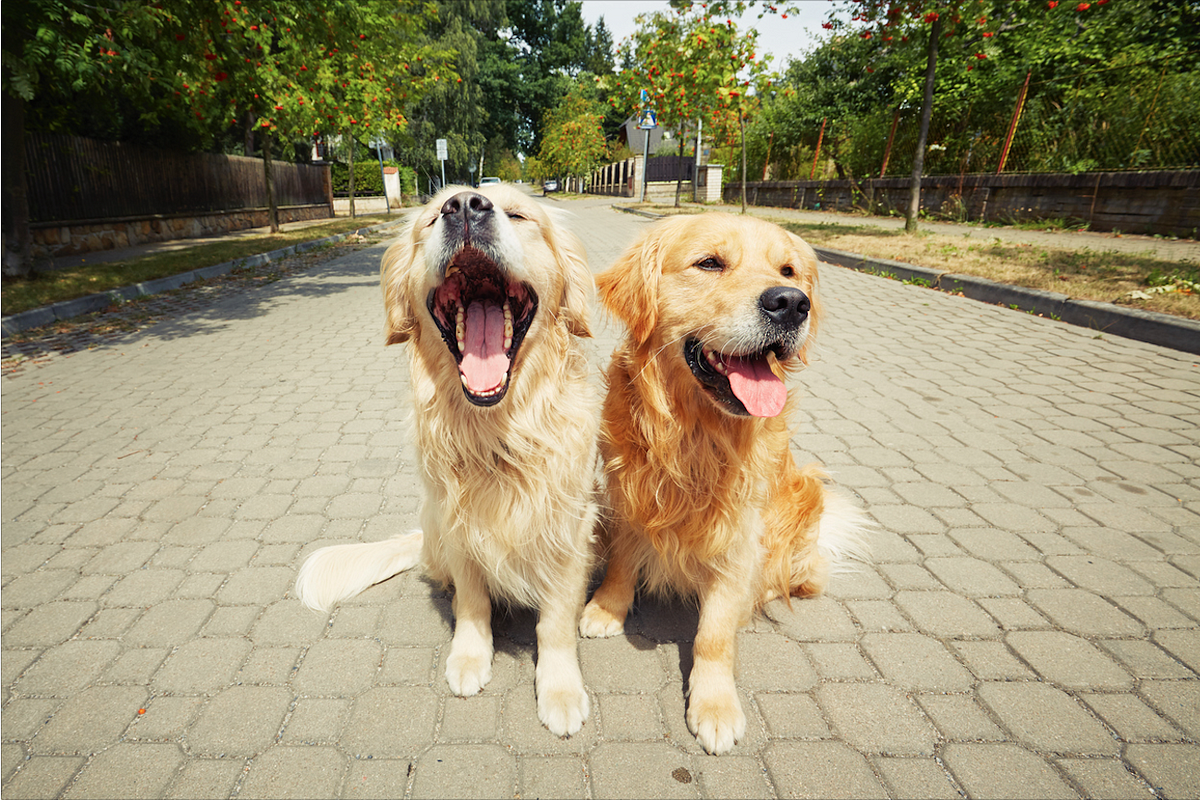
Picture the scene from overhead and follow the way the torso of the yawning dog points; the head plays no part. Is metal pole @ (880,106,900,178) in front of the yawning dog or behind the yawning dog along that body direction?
behind

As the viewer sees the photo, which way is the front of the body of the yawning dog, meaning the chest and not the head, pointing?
toward the camera

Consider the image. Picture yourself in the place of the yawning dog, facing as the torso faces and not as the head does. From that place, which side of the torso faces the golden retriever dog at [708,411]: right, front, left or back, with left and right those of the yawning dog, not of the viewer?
left

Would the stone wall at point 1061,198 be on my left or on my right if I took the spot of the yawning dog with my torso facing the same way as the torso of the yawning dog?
on my left

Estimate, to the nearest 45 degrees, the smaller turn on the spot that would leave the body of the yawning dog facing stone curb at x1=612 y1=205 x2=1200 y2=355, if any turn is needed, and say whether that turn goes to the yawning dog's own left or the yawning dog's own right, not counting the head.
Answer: approximately 135° to the yawning dog's own left

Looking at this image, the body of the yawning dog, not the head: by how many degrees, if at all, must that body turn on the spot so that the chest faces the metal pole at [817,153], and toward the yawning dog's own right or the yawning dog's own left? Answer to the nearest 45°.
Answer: approximately 135° to the yawning dog's own left

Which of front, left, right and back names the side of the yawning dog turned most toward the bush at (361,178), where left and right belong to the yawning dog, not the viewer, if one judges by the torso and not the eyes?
back

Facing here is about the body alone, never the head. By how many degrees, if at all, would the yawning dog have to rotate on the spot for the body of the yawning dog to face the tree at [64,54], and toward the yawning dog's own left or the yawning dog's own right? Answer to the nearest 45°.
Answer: approximately 135° to the yawning dog's own right

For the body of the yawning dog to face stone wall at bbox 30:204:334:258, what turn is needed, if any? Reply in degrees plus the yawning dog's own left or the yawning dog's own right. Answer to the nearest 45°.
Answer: approximately 135° to the yawning dog's own right
